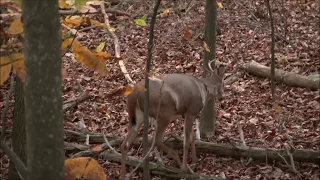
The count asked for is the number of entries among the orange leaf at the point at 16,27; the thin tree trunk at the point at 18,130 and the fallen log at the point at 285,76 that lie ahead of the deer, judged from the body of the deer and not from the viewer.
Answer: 1

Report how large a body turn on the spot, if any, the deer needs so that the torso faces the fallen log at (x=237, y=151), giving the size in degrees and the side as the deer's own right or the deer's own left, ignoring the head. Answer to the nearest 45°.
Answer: approximately 45° to the deer's own right

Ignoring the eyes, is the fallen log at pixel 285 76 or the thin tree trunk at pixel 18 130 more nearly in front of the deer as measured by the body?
the fallen log

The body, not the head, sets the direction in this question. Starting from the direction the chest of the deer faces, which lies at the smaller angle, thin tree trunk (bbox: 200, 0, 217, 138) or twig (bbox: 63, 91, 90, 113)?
the thin tree trunk

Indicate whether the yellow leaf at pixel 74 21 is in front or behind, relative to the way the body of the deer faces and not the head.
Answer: behind

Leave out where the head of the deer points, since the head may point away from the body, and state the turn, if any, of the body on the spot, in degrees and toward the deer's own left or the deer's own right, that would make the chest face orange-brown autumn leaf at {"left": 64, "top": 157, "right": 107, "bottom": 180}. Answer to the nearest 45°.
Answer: approximately 135° to the deer's own right

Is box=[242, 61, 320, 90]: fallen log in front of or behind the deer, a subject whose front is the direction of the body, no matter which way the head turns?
in front

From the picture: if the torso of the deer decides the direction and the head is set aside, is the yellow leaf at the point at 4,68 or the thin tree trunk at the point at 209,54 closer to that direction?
the thin tree trunk

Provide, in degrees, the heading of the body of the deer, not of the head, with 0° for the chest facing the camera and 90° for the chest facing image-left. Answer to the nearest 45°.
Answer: approximately 225°

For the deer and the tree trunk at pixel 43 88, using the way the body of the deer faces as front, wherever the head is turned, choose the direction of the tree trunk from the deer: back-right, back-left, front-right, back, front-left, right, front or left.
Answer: back-right

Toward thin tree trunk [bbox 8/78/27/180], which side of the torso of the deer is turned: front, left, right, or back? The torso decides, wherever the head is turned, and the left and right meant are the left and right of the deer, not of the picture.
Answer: back

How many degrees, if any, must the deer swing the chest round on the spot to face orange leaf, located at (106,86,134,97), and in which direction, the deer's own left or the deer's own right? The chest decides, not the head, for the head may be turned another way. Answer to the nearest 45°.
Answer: approximately 135° to the deer's own right

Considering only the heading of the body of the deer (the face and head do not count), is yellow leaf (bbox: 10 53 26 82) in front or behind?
behind

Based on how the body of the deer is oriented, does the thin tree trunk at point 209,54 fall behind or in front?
in front

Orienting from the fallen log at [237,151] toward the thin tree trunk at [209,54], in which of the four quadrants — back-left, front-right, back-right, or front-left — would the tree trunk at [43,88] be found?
back-left
